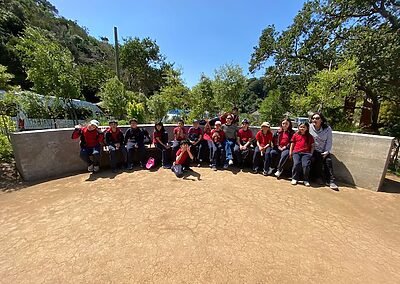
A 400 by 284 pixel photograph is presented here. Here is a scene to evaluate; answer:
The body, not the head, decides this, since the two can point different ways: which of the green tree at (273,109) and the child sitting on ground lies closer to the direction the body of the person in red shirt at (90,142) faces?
the child sitting on ground

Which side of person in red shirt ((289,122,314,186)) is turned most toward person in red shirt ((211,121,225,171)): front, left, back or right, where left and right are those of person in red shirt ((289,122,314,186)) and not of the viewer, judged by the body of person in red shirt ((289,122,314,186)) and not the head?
right

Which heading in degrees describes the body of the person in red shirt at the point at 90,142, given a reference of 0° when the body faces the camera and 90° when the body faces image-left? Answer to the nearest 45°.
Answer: approximately 0°

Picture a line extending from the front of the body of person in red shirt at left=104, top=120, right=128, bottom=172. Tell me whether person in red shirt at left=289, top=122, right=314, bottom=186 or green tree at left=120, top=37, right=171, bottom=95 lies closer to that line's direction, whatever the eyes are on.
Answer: the person in red shirt

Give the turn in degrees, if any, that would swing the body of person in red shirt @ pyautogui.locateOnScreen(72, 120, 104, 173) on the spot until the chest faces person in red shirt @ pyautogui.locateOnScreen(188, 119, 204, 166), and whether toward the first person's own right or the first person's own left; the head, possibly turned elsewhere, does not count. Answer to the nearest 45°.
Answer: approximately 90° to the first person's own left

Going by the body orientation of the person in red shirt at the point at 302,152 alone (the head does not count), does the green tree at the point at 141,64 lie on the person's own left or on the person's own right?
on the person's own right

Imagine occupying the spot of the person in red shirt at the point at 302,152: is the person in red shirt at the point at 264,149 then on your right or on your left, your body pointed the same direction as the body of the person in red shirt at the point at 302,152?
on your right
